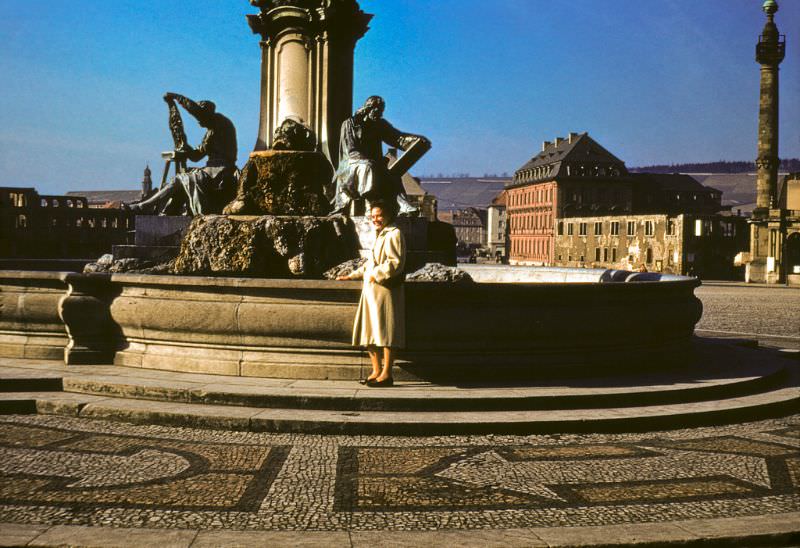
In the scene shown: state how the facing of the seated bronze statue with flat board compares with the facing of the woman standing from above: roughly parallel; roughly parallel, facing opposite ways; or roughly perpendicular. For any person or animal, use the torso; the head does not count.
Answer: roughly perpendicular

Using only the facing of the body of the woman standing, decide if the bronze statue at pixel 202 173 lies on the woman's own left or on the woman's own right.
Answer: on the woman's own right

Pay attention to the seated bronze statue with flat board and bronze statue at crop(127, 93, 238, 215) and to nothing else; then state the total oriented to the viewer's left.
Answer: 1

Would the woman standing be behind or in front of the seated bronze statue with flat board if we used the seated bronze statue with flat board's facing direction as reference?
in front

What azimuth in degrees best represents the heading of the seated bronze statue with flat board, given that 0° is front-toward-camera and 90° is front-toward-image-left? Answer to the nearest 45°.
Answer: approximately 315°

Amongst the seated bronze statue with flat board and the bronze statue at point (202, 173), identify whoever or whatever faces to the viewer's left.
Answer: the bronze statue

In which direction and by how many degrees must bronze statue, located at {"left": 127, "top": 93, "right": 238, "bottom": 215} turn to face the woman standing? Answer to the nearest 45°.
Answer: approximately 90° to its left

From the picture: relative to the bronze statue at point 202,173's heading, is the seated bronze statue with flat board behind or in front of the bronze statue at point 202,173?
behind

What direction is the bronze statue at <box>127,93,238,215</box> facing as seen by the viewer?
to the viewer's left

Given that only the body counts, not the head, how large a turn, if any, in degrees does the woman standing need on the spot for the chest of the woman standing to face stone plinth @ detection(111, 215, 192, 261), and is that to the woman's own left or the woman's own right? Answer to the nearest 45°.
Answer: approximately 90° to the woman's own right

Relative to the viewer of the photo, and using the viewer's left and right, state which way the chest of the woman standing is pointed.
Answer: facing the viewer and to the left of the viewer
